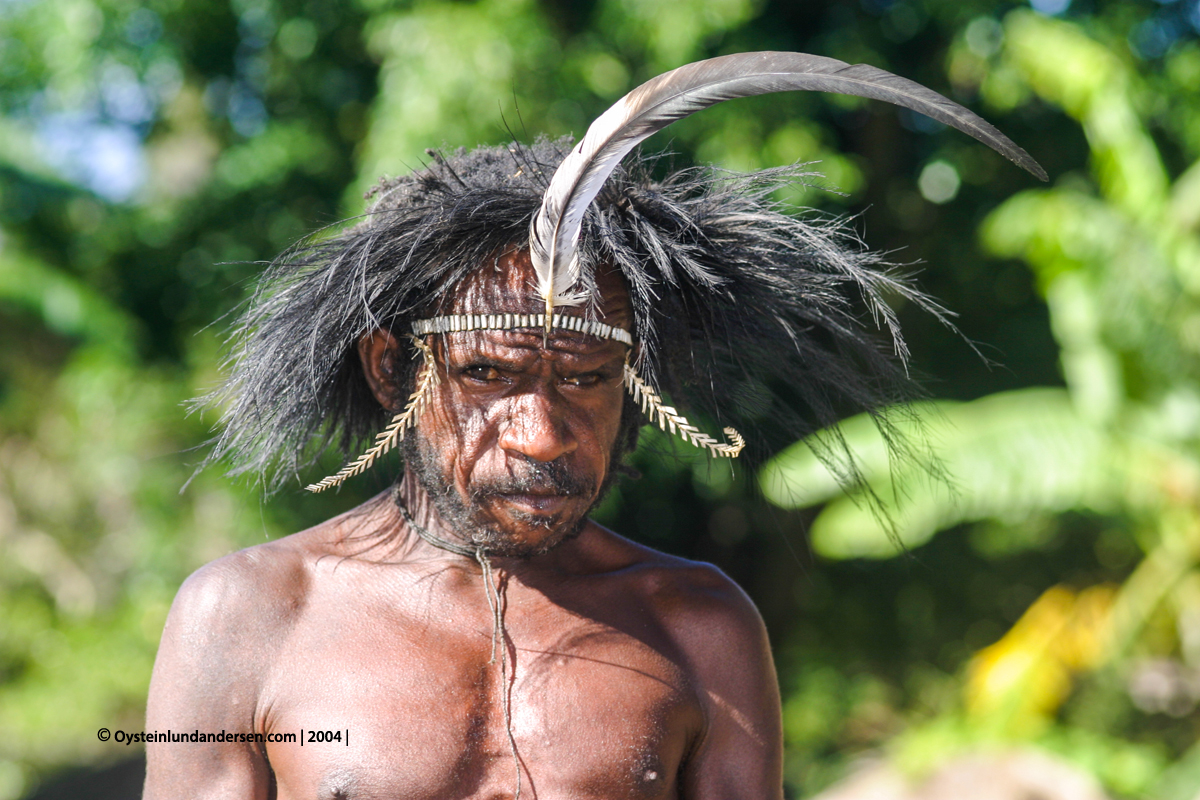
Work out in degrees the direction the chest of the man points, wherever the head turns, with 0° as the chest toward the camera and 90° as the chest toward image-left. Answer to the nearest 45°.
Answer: approximately 0°
